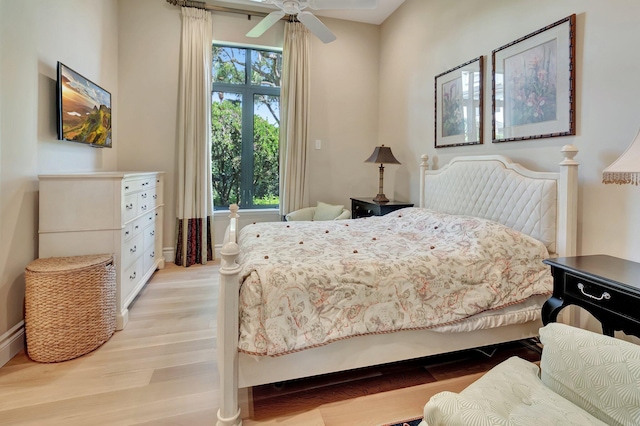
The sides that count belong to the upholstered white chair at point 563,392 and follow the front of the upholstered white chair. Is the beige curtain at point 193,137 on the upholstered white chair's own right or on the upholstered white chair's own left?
on the upholstered white chair's own right

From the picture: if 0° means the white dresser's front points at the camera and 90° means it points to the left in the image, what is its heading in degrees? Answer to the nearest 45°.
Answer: approximately 270°

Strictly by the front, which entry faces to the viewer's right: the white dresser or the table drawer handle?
the white dresser

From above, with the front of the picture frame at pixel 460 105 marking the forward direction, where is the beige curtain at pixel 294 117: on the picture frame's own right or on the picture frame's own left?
on the picture frame's own right

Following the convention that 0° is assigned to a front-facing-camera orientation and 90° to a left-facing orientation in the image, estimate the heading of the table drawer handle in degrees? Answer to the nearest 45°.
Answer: approximately 45°
